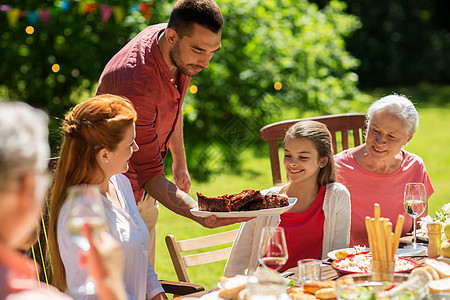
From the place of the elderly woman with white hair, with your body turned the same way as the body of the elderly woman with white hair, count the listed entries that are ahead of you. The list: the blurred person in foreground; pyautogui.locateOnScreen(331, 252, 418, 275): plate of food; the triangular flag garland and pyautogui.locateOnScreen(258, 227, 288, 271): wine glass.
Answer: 3

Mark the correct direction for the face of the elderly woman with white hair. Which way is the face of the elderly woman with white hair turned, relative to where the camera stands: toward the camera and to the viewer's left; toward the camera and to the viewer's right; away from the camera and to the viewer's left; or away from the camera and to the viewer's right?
toward the camera and to the viewer's left

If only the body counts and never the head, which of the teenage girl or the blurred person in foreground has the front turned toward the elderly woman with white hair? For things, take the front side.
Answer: the blurred person in foreground

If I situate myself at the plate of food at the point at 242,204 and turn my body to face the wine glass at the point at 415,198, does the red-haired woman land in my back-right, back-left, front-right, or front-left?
back-right

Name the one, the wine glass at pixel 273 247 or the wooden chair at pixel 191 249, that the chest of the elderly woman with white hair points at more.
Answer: the wine glass

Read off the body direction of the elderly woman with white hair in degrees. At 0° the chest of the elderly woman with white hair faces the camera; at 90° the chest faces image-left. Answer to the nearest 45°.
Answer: approximately 0°

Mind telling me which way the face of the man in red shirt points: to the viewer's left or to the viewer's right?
to the viewer's right

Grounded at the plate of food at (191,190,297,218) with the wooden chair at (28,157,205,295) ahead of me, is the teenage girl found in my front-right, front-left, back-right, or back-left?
back-right

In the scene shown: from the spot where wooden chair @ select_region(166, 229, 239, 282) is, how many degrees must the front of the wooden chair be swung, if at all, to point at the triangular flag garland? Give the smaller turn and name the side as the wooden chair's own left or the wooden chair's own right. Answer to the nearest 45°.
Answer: approximately 135° to the wooden chair's own left

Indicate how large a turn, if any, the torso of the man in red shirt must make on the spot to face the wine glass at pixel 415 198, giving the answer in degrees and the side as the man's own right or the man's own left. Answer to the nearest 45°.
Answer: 0° — they already face it

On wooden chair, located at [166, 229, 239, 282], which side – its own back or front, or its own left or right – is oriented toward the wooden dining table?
front

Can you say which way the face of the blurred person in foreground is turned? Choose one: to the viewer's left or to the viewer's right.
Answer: to the viewer's right

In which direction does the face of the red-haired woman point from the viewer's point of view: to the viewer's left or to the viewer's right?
to the viewer's right

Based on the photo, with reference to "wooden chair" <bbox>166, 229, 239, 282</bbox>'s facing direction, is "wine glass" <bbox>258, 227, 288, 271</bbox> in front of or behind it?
in front

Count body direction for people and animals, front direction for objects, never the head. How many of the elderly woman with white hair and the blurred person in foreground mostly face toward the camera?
1
